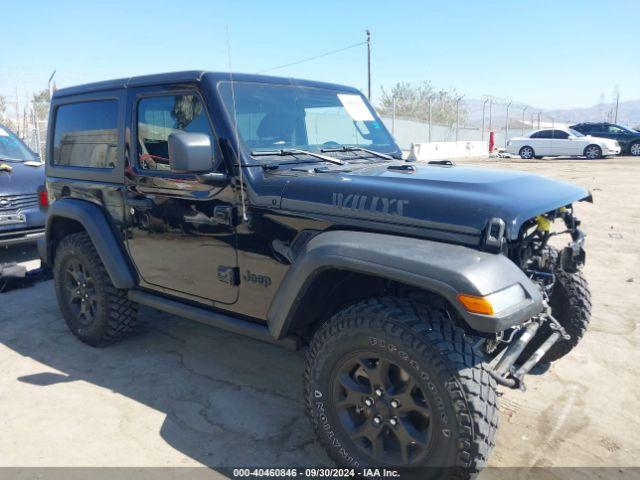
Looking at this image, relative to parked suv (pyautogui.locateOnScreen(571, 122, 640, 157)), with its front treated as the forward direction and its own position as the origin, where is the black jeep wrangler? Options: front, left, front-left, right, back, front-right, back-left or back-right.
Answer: right

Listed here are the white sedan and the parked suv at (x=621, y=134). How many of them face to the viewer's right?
2

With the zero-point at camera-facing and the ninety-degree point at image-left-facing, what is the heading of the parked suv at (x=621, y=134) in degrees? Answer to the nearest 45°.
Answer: approximately 270°

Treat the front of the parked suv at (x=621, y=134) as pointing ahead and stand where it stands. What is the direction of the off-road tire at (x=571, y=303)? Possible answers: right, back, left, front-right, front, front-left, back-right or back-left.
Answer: right

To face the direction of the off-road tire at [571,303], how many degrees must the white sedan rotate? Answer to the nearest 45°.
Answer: approximately 90° to its right

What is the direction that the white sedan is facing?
to the viewer's right

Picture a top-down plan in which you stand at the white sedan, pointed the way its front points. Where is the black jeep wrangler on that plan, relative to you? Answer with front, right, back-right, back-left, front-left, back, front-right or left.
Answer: right

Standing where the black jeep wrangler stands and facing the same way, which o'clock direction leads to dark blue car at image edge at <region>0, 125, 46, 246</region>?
The dark blue car at image edge is roughly at 6 o'clock from the black jeep wrangler.

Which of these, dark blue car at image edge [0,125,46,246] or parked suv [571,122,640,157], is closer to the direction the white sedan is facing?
the parked suv

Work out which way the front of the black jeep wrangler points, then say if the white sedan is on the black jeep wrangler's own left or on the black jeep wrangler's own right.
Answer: on the black jeep wrangler's own left
